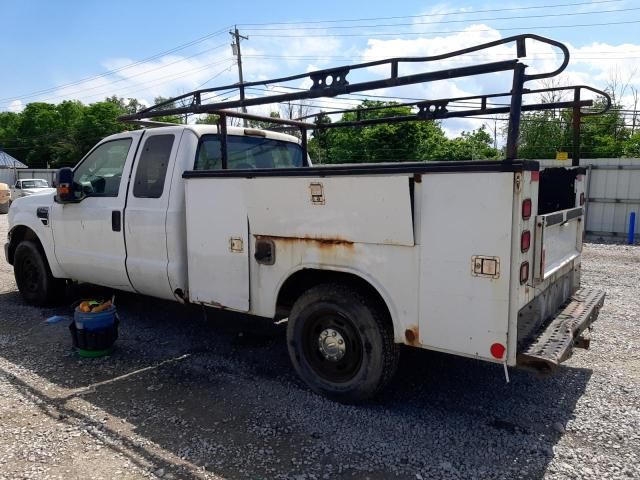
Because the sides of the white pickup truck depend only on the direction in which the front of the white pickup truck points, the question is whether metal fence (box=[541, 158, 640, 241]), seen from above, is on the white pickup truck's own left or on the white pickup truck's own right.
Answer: on the white pickup truck's own right

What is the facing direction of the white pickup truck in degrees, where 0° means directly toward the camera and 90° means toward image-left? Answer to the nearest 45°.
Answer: approximately 135°

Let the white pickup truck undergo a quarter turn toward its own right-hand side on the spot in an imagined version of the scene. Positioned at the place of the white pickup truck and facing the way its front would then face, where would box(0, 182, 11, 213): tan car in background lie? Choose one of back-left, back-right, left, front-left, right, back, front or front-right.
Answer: left

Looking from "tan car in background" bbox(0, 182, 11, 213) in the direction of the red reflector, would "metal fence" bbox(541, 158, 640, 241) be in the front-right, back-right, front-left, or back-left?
front-left

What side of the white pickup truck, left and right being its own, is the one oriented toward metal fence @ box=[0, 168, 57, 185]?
front
